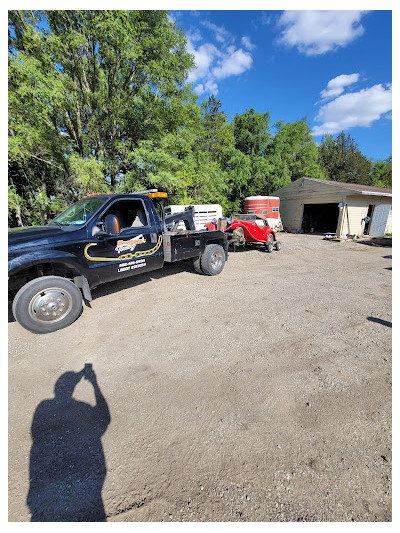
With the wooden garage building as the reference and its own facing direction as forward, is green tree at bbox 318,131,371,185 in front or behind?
behind

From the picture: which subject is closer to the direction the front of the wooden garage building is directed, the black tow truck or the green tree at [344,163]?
the black tow truck

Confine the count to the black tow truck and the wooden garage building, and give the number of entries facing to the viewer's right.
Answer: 0

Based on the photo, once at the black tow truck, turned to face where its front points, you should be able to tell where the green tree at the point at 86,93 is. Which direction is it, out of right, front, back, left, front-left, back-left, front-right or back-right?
back-right

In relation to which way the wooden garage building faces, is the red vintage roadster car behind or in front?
in front

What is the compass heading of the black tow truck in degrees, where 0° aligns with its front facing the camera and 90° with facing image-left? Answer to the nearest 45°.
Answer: approximately 45°
